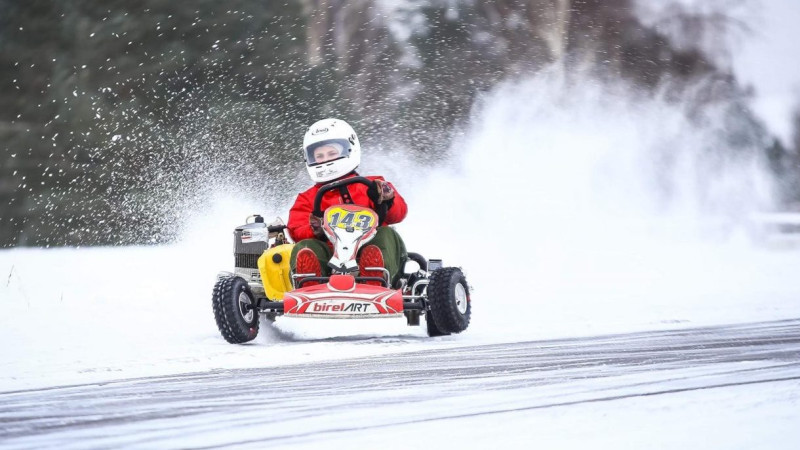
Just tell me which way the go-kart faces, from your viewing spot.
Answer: facing the viewer
